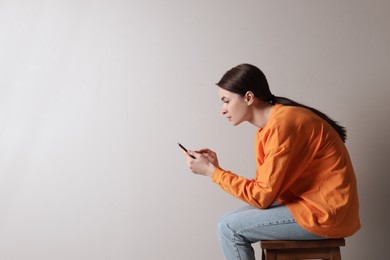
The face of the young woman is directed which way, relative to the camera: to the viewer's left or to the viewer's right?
to the viewer's left

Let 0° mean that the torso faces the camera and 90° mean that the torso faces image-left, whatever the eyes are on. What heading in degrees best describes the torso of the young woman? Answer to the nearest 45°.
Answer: approximately 90°
